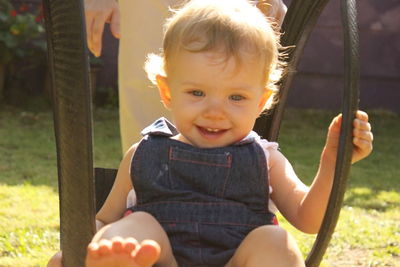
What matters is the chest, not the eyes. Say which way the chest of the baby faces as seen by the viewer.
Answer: toward the camera
